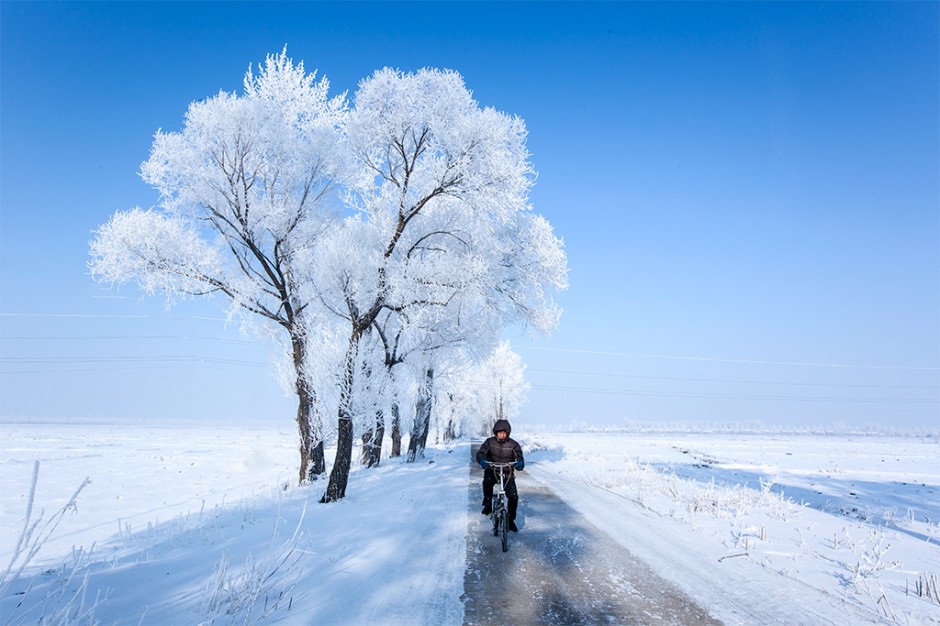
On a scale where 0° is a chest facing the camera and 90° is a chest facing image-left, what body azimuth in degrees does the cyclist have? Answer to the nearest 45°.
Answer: approximately 0°

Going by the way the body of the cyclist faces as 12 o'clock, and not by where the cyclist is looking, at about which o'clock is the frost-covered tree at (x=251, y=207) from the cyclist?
The frost-covered tree is roughly at 4 o'clock from the cyclist.
